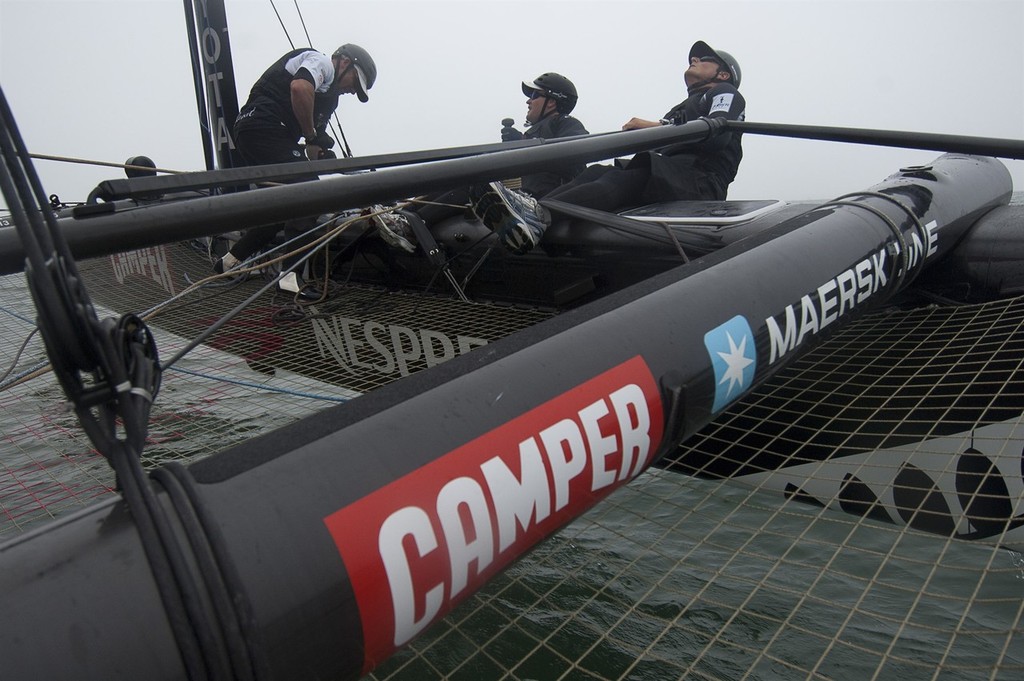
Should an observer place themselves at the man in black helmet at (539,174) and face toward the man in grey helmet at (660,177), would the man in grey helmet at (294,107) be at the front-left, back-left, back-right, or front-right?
back-right

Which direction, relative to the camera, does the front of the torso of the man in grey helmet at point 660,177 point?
to the viewer's left

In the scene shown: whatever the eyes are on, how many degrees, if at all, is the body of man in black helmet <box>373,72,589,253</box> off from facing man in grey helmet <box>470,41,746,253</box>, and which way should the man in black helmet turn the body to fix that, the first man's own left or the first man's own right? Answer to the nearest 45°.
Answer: approximately 135° to the first man's own left

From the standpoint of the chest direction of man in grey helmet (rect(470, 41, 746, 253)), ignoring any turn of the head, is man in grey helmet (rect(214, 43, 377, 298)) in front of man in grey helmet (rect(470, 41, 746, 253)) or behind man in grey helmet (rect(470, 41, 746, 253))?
in front

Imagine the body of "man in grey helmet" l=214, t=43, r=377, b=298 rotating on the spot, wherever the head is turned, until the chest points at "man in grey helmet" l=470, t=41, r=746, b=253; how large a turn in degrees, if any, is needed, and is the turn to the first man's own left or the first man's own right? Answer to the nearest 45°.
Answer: approximately 45° to the first man's own right

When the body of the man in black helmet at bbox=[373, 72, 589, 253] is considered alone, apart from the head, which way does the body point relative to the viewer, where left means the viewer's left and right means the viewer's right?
facing to the left of the viewer

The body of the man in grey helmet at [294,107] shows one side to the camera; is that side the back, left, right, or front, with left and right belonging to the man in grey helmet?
right

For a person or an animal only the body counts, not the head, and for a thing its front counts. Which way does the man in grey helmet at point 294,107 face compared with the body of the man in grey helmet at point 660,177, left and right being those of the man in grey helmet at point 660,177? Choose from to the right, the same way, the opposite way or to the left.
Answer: the opposite way

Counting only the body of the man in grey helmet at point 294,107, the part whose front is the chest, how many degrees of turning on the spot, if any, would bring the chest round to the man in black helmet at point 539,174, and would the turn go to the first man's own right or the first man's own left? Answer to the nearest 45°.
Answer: approximately 45° to the first man's own right

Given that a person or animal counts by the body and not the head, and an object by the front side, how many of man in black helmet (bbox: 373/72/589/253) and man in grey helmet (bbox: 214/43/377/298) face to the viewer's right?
1

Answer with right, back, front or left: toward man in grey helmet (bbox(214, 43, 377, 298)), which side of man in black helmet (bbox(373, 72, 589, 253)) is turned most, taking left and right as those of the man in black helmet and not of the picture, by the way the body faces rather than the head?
front

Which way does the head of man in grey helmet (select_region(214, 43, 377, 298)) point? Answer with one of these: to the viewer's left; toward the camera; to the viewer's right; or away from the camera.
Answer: to the viewer's right
